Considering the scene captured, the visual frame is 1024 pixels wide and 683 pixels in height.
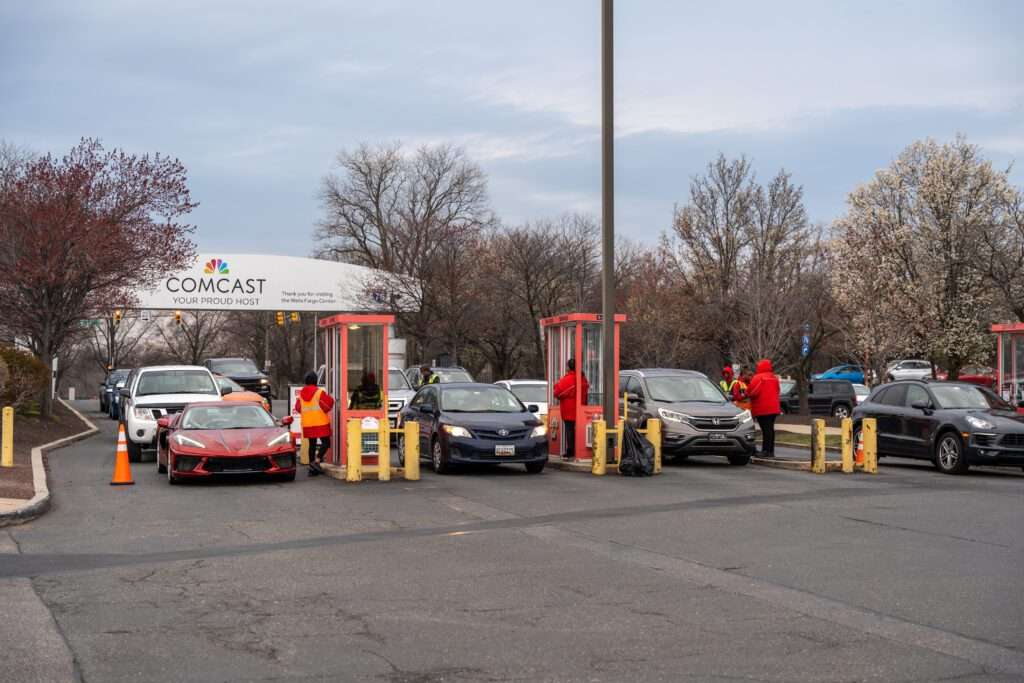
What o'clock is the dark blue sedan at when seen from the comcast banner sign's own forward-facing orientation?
The dark blue sedan is roughly at 12 o'clock from the comcast banner sign.

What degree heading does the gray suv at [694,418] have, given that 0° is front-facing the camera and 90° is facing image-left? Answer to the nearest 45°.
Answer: approximately 315°

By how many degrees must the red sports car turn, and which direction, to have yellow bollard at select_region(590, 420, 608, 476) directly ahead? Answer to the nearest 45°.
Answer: approximately 90° to its left

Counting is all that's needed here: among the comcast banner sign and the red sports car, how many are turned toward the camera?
2

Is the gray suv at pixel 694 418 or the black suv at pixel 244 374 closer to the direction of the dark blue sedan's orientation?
the gray suv
